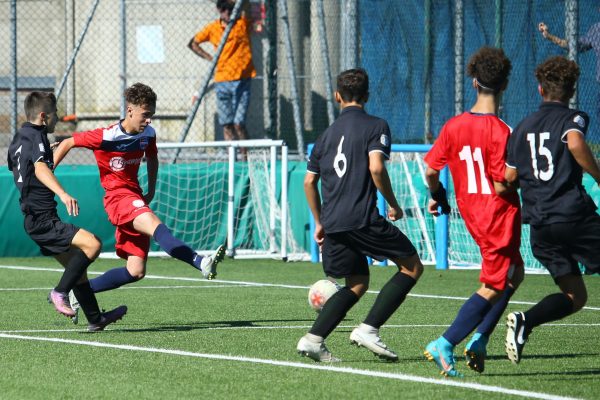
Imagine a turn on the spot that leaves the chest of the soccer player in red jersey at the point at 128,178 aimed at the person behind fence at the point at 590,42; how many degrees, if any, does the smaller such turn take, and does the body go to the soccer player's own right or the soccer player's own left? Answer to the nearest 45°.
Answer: approximately 90° to the soccer player's own left

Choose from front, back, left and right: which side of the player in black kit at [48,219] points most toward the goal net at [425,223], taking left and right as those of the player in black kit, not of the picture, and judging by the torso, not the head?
front

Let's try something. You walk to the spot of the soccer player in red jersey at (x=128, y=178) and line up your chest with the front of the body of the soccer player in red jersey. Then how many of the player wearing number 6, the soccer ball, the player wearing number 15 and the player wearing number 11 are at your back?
0

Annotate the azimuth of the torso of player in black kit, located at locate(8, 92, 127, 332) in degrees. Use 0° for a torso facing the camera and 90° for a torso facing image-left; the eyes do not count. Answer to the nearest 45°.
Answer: approximately 225°

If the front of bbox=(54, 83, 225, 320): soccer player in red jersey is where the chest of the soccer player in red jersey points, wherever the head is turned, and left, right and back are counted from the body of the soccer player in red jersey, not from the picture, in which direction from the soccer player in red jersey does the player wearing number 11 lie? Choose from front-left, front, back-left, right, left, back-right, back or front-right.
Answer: front

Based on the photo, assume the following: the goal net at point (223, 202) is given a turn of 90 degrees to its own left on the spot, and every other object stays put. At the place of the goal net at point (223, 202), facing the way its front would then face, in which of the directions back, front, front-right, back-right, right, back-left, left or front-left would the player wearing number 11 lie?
front-right

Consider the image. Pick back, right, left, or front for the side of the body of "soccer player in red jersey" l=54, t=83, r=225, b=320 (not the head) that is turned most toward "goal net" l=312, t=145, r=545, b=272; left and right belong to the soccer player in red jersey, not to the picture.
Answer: left

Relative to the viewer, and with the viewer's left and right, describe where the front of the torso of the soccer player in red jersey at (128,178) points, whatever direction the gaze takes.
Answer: facing the viewer and to the right of the viewer

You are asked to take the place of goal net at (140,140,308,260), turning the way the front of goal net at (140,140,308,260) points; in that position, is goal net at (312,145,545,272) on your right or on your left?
on your left

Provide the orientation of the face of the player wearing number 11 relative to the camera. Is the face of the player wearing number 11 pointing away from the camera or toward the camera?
away from the camera

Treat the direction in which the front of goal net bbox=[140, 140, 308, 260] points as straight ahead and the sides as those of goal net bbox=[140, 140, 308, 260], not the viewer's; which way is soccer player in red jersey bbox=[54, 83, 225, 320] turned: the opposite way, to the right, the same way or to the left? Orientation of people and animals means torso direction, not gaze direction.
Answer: to the left

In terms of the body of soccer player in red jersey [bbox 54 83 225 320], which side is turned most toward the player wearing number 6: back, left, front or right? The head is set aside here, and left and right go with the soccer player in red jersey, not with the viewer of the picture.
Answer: front

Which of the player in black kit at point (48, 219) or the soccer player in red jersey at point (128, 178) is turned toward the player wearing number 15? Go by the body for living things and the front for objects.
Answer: the soccer player in red jersey

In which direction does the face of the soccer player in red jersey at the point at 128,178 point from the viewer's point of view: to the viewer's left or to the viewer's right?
to the viewer's right

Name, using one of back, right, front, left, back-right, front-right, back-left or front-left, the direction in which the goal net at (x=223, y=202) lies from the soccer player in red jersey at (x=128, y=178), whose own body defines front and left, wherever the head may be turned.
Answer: back-left

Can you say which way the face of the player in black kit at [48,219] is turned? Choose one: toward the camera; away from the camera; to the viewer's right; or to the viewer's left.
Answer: to the viewer's right

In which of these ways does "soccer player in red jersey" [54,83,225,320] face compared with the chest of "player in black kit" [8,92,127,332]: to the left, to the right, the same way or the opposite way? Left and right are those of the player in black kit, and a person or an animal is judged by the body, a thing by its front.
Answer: to the right

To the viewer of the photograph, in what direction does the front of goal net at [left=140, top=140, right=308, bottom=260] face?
facing the viewer and to the left of the viewer
